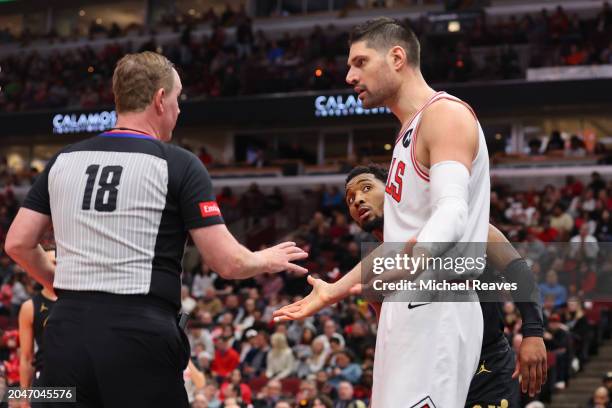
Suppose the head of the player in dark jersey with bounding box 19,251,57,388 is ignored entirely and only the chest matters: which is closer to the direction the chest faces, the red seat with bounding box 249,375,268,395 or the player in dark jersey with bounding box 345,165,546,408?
the player in dark jersey

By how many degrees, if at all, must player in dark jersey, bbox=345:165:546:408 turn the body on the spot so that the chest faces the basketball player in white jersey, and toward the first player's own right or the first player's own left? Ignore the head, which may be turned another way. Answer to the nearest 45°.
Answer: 0° — they already face them

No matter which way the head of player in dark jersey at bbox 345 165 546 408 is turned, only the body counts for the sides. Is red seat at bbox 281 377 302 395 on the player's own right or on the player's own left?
on the player's own right

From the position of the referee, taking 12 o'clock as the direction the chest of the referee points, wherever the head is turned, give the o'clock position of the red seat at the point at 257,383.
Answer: The red seat is roughly at 11 o'clock from the referee.

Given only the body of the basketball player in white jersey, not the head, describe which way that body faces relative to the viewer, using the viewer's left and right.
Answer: facing to the left of the viewer

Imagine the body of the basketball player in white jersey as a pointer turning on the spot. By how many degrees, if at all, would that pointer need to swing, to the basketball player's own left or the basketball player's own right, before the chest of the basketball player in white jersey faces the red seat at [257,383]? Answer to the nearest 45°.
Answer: approximately 90° to the basketball player's own right

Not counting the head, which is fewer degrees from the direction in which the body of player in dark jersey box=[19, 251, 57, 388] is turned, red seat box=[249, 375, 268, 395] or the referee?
the referee

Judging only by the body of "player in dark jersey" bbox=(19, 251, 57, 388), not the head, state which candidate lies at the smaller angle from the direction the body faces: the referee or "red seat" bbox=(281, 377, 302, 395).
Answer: the referee

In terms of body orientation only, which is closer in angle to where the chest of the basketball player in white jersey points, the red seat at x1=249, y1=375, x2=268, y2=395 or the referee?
the referee

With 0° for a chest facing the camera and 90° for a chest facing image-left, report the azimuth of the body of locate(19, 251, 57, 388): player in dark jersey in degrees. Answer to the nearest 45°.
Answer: approximately 315°

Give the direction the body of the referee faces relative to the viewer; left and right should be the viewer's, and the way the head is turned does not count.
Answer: facing away from the viewer and to the right of the viewer

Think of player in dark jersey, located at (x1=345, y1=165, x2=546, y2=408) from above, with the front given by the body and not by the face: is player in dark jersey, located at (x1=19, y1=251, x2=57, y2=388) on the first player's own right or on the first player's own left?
on the first player's own right

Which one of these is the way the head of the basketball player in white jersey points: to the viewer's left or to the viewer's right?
to the viewer's left
